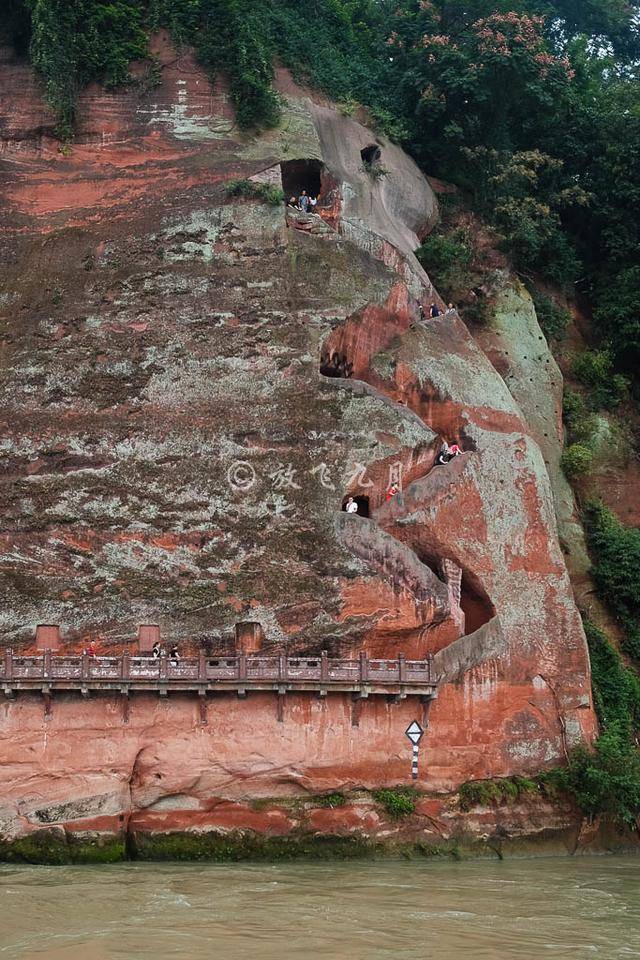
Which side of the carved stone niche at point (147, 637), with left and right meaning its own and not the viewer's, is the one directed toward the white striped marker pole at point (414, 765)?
left

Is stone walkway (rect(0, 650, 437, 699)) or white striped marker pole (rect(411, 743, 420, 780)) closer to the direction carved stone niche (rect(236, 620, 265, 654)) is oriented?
the stone walkway

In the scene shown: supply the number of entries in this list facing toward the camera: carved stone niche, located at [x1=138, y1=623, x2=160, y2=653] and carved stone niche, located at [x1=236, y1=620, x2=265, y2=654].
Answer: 2

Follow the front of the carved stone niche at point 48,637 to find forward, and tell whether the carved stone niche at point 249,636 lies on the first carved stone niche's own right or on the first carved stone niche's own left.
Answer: on the first carved stone niche's own left

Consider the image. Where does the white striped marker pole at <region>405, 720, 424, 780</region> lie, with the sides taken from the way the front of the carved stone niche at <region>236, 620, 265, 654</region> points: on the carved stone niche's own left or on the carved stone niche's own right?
on the carved stone niche's own left

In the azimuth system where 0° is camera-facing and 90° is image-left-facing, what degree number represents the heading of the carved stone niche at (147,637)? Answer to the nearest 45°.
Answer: approximately 0°

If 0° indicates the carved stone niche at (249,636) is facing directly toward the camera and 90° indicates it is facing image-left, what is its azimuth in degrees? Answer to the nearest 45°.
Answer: approximately 0°

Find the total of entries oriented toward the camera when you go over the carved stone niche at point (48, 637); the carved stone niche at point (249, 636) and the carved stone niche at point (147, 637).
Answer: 3

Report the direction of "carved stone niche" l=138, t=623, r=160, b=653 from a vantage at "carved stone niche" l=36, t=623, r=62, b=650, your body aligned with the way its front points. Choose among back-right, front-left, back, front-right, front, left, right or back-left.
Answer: left
